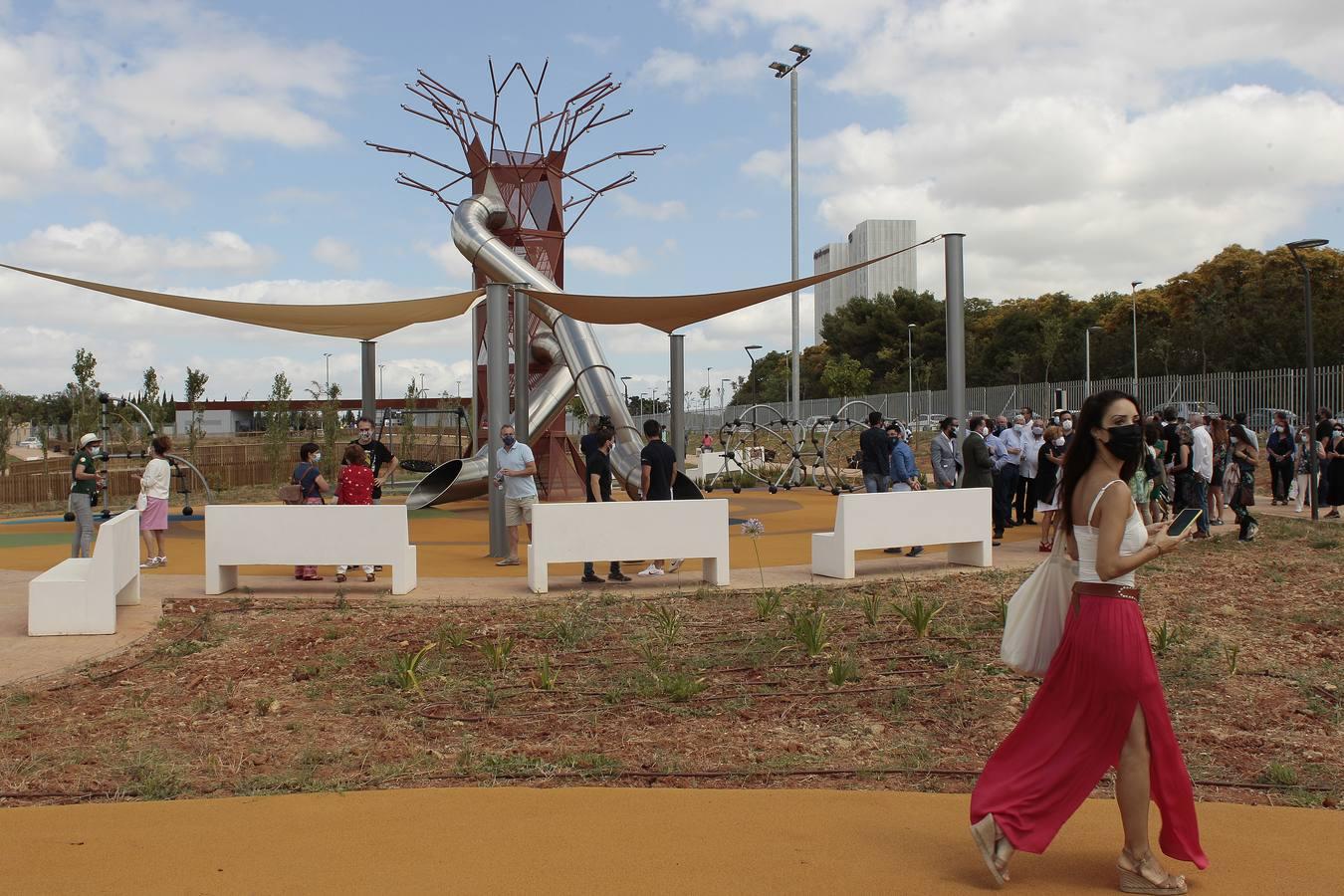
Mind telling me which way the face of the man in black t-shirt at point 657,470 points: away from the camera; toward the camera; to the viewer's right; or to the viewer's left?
away from the camera

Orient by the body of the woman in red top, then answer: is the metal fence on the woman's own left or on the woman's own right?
on the woman's own right

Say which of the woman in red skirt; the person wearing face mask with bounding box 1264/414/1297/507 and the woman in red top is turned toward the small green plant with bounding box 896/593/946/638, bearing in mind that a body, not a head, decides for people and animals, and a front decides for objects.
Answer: the person wearing face mask

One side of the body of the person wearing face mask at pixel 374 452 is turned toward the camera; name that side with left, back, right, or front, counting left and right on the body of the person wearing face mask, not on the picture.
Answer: front

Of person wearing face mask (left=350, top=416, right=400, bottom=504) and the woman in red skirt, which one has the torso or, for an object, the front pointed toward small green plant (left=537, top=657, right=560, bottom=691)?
the person wearing face mask

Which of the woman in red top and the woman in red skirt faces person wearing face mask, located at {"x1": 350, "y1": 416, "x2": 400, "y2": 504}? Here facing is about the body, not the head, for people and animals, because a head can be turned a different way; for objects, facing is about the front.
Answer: the woman in red top

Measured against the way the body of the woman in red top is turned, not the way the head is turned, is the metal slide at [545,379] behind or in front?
in front

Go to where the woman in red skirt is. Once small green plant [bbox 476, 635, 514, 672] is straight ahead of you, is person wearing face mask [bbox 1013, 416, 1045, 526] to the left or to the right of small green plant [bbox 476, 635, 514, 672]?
right

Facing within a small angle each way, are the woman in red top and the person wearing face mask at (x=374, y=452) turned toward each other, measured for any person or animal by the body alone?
yes

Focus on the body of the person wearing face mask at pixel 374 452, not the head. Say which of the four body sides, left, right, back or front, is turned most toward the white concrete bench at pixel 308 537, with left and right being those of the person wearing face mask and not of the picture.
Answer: front

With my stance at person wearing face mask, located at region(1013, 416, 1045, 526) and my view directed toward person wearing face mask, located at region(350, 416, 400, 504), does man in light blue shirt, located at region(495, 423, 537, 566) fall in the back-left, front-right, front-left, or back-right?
front-left

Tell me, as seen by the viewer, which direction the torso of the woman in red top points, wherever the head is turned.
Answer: away from the camera

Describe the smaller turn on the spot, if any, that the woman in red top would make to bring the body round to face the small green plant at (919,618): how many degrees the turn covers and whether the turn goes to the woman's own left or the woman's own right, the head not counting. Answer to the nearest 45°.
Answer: approximately 135° to the woman's own right
